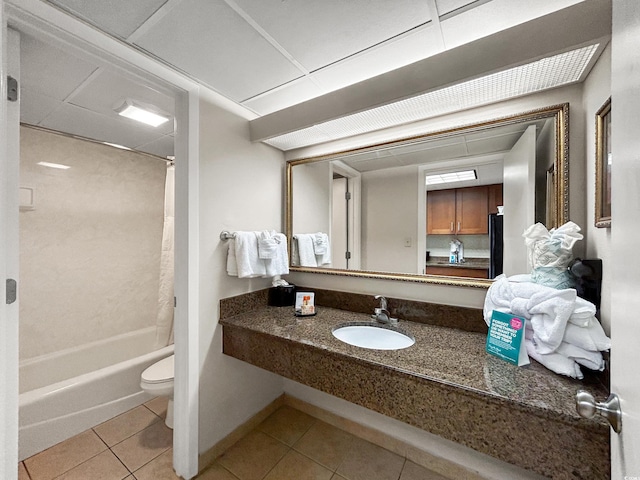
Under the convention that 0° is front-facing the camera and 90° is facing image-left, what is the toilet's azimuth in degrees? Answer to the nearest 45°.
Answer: approximately 45°

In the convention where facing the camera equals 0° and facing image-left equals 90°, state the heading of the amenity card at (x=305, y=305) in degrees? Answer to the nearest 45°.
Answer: approximately 0°

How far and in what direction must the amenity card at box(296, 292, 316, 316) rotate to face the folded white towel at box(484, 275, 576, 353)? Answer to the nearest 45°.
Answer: approximately 45° to its left
